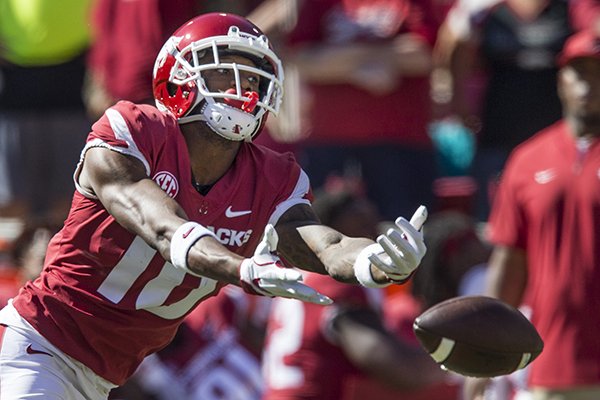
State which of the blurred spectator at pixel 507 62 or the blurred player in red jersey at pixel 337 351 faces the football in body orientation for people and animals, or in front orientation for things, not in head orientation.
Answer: the blurred spectator at pixel 507 62

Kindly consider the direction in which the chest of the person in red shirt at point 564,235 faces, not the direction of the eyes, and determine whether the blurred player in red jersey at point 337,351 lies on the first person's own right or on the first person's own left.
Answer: on the first person's own right
